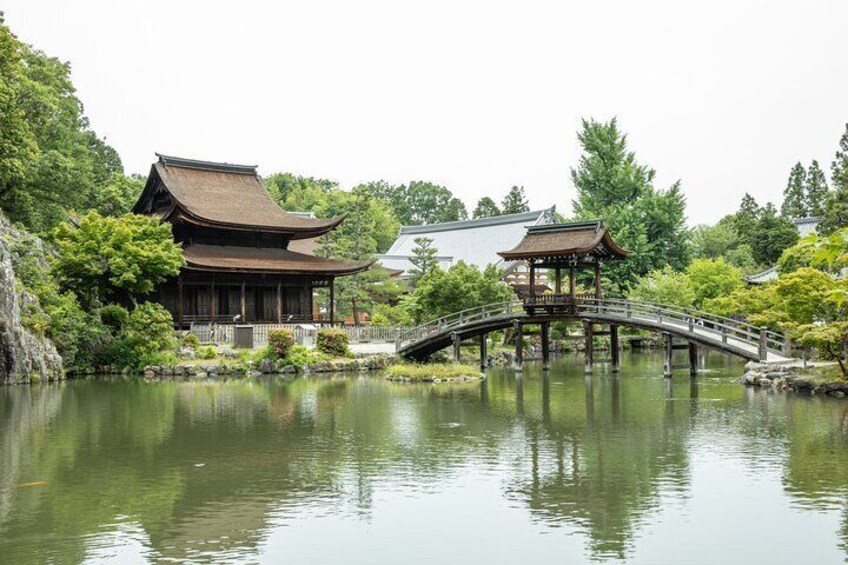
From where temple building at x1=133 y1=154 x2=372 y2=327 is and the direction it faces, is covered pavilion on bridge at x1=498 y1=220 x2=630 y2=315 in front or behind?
in front

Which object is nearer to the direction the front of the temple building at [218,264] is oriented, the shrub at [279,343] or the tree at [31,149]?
the shrub

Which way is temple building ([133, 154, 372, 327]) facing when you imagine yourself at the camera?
facing the viewer and to the right of the viewer

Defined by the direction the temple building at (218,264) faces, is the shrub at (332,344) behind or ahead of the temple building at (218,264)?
ahead

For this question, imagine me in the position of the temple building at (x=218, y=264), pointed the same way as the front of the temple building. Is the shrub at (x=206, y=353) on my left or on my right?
on my right
